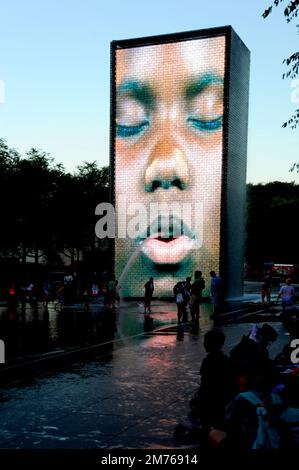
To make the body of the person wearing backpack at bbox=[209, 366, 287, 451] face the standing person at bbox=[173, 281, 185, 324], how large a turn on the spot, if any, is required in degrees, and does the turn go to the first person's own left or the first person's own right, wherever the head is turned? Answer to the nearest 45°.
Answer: approximately 45° to the first person's own right

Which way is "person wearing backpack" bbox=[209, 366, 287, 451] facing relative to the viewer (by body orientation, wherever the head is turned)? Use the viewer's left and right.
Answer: facing away from the viewer and to the left of the viewer

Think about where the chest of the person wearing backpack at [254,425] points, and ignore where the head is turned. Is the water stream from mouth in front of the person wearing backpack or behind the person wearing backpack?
in front

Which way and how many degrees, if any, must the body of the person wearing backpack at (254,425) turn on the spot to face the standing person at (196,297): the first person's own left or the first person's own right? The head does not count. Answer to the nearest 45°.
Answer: approximately 45° to the first person's own right
